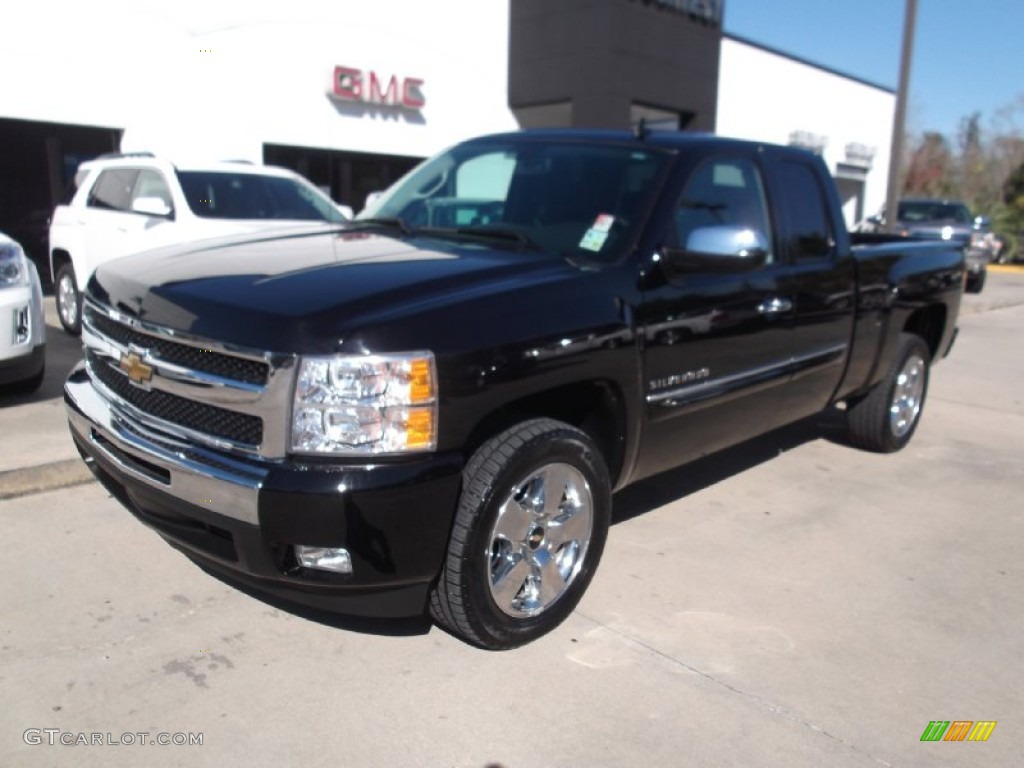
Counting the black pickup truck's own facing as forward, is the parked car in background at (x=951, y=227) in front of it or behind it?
behind

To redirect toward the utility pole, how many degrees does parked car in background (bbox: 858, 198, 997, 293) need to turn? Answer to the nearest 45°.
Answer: approximately 45° to its right

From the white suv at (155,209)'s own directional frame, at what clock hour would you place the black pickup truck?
The black pickup truck is roughly at 1 o'clock from the white suv.

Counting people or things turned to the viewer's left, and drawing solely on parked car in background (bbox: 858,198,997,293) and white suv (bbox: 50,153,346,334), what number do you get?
0

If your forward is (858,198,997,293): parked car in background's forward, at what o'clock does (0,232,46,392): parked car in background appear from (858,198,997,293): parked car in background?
(0,232,46,392): parked car in background is roughly at 2 o'clock from (858,198,997,293): parked car in background.

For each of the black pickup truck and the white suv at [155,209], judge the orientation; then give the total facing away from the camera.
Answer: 0

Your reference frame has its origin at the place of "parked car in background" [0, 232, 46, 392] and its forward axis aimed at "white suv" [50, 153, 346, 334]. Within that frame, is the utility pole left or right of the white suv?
right

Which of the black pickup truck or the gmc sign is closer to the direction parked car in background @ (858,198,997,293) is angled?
the black pickup truck

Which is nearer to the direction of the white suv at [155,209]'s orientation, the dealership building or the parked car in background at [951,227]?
the parked car in background

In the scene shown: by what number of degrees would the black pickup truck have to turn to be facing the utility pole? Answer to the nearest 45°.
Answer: approximately 180°

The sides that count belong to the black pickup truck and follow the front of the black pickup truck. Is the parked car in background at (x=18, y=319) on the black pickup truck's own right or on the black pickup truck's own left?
on the black pickup truck's own right

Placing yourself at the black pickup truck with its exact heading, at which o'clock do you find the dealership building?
The dealership building is roughly at 4 o'clock from the black pickup truck.
